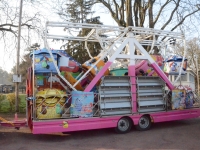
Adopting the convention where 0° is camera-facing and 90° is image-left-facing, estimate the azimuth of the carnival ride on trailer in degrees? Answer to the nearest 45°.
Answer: approximately 90°
